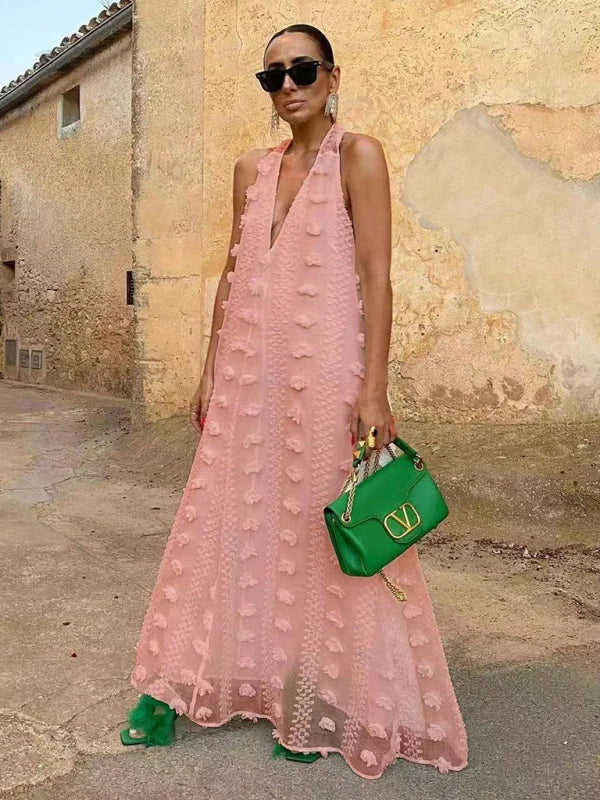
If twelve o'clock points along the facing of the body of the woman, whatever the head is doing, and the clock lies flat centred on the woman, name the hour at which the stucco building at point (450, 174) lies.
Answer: The stucco building is roughly at 5 o'clock from the woman.
